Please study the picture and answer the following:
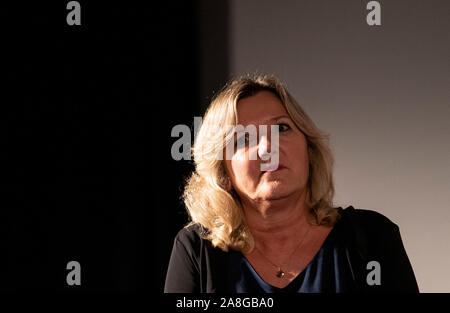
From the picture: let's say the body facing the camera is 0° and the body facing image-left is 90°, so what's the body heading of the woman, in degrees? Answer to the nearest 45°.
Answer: approximately 0°
